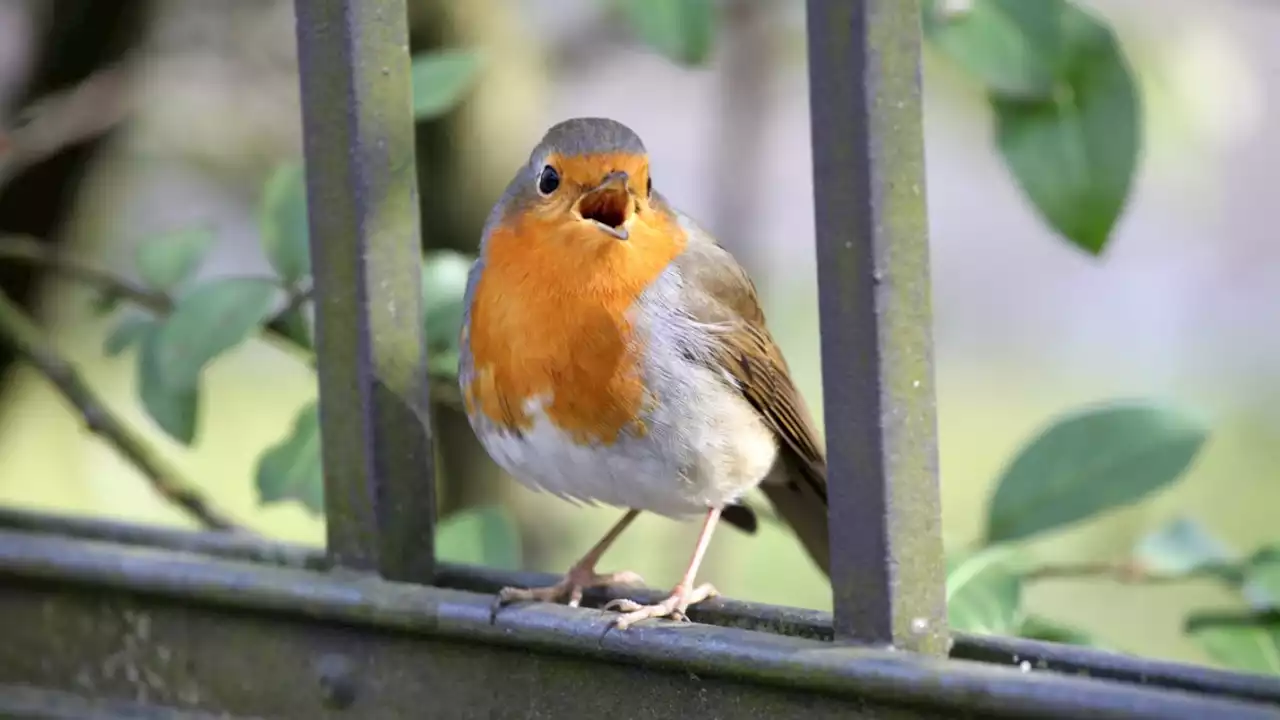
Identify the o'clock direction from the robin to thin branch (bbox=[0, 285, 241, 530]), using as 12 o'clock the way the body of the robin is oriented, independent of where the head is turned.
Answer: The thin branch is roughly at 3 o'clock from the robin.

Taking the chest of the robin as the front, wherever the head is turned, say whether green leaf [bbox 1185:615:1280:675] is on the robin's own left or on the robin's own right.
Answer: on the robin's own left

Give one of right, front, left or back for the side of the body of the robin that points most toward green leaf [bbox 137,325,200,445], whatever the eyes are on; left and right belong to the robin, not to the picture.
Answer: right

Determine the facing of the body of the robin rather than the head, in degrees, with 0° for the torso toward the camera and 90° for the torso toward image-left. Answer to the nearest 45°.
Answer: approximately 45°

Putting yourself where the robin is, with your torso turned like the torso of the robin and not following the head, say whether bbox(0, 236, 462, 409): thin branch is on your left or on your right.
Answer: on your right

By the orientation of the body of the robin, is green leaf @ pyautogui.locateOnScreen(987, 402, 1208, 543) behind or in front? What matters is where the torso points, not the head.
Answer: behind

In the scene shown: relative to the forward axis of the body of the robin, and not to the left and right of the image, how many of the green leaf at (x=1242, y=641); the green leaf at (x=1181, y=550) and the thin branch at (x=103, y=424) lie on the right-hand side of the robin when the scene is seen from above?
1

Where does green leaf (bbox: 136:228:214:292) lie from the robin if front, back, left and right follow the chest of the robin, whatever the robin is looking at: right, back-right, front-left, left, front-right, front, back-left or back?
right
